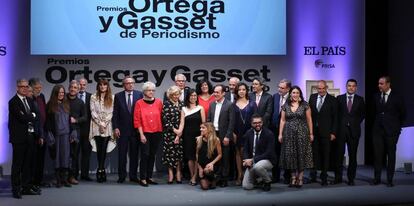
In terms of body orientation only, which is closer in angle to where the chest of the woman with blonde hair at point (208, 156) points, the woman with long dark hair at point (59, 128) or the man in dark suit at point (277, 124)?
the woman with long dark hair

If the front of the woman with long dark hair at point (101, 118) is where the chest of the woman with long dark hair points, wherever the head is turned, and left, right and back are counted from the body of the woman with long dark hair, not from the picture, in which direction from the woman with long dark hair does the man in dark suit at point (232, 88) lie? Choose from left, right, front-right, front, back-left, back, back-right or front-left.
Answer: left

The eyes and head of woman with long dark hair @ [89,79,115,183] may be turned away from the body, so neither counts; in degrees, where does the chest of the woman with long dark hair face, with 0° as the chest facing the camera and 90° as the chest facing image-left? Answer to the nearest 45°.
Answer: approximately 0°

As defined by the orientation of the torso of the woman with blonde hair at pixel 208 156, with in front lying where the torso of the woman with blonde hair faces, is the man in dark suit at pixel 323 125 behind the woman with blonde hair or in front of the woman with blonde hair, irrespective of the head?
behind

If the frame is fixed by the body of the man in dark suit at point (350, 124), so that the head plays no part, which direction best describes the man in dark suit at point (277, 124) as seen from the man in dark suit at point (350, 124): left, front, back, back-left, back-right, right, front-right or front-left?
right

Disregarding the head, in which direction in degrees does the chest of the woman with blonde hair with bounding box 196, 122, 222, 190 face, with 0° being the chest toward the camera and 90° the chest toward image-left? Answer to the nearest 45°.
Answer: approximately 45°

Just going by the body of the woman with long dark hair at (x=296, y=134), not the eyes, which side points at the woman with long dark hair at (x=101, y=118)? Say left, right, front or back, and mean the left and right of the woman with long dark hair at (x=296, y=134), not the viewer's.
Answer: right

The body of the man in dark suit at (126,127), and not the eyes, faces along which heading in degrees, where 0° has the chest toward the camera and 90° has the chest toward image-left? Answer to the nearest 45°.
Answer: approximately 0°

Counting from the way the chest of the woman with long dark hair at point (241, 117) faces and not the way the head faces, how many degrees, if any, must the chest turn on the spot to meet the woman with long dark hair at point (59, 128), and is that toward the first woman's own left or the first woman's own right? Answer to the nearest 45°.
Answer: approximately 90° to the first woman's own right
